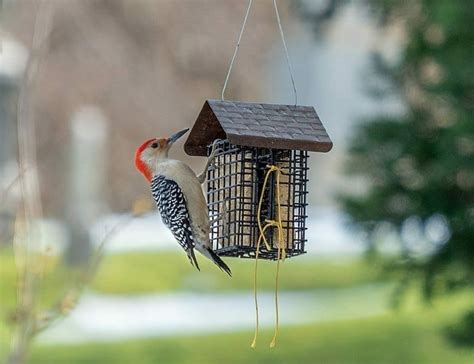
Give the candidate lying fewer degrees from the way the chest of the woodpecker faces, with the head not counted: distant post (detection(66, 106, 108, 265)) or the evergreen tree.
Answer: the evergreen tree

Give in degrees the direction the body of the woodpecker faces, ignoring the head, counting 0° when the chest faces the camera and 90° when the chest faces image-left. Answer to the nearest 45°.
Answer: approximately 270°
